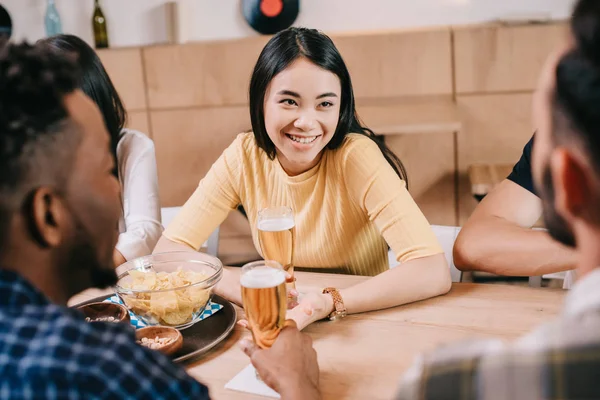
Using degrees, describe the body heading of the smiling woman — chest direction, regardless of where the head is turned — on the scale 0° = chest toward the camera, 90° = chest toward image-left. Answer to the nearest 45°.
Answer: approximately 0°

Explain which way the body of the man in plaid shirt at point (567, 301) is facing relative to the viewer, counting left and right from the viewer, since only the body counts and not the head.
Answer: facing away from the viewer and to the left of the viewer

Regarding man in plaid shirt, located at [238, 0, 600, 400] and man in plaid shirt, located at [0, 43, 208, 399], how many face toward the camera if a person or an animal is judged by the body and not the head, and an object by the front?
0

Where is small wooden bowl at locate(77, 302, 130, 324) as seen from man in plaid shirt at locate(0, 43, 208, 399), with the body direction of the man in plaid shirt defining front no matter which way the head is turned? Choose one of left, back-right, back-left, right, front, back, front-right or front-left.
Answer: front-left

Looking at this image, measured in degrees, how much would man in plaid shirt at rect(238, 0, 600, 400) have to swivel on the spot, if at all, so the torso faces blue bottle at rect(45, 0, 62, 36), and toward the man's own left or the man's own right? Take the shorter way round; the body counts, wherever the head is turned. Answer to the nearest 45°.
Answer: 0° — they already face it

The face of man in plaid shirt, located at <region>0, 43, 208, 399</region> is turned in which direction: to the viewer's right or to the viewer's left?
to the viewer's right

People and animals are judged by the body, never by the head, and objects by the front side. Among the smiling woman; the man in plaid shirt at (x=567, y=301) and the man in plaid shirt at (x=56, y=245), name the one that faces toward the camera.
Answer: the smiling woman

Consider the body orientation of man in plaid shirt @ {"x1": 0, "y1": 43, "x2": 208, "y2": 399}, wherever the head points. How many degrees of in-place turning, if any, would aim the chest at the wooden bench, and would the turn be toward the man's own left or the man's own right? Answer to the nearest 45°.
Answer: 0° — they already face it

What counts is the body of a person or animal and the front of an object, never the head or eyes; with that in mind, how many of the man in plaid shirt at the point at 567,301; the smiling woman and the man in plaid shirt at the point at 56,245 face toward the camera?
1

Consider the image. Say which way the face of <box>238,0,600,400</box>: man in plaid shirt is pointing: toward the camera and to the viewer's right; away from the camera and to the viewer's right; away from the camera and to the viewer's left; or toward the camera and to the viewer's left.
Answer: away from the camera and to the viewer's left

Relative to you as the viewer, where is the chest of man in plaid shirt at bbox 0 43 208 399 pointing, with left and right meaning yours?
facing away from the viewer and to the right of the viewer

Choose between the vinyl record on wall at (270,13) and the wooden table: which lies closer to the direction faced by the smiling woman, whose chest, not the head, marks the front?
the wooden table
